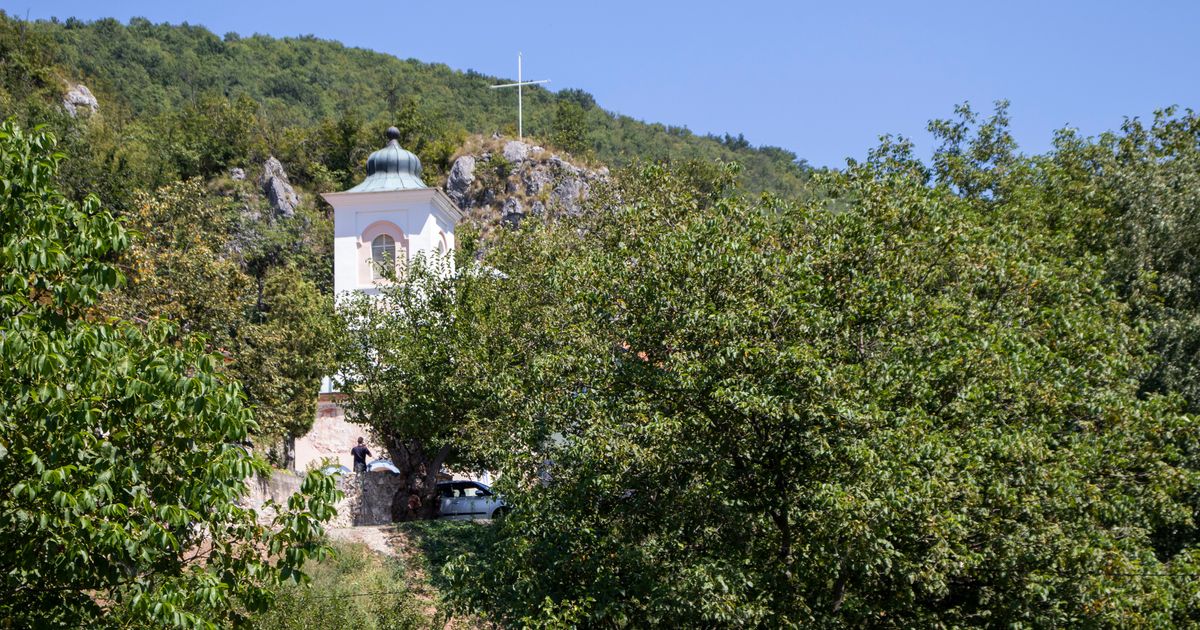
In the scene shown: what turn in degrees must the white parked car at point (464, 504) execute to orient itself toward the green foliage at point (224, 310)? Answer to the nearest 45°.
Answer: approximately 180°

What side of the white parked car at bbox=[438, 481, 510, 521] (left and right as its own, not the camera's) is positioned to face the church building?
left

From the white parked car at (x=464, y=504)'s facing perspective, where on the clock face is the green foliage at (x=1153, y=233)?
The green foliage is roughly at 1 o'clock from the white parked car.

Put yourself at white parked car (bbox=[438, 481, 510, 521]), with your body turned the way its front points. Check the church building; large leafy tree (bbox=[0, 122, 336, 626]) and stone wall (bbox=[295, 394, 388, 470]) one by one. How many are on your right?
1

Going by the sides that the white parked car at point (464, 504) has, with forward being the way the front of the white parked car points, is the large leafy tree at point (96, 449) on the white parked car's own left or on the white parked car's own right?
on the white parked car's own right

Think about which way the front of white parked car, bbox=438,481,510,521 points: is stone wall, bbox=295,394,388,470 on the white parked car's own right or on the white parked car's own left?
on the white parked car's own left

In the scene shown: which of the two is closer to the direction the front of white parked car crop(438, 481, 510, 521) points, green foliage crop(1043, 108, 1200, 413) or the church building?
the green foliage

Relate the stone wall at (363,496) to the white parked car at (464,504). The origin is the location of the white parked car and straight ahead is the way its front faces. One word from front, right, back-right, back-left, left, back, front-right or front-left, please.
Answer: back-right

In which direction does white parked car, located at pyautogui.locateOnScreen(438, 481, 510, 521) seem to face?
to the viewer's right
